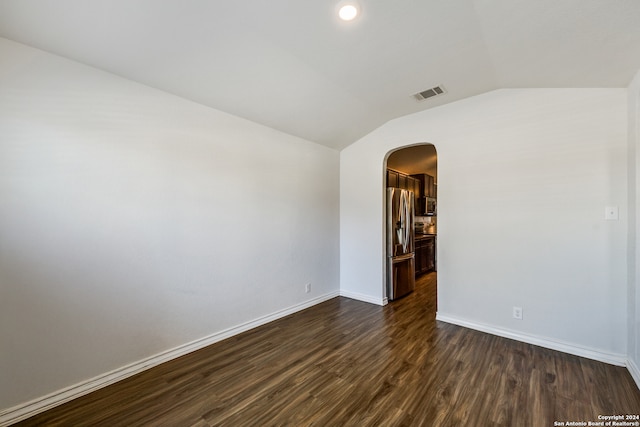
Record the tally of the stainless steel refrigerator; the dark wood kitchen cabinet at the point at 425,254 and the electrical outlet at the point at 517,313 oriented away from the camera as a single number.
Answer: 0

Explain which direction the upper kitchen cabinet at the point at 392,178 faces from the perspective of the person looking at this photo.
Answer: facing the viewer and to the right of the viewer

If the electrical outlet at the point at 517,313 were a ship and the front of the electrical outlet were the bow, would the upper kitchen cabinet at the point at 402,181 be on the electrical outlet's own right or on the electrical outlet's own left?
on the electrical outlet's own right

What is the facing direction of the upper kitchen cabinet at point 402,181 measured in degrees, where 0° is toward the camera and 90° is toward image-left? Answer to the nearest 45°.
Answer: approximately 315°

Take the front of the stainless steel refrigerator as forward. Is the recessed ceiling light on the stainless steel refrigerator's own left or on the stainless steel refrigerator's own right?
on the stainless steel refrigerator's own right

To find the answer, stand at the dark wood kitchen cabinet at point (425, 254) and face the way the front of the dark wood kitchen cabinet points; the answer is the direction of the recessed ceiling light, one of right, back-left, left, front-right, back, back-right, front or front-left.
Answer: front-right

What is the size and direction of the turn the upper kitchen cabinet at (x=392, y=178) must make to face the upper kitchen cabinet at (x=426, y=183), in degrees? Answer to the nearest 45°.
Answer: approximately 90° to its left

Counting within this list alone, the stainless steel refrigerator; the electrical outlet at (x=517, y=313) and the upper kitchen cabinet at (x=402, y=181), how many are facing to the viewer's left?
0

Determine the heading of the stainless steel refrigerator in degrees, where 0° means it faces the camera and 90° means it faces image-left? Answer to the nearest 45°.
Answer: approximately 315°

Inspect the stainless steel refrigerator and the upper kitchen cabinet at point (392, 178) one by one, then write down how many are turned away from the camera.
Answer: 0

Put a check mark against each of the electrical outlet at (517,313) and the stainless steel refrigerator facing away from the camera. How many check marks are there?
0

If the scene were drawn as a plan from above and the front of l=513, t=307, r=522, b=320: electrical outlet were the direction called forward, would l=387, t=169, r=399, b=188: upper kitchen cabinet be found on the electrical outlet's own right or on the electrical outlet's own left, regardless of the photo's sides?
on the electrical outlet's own right

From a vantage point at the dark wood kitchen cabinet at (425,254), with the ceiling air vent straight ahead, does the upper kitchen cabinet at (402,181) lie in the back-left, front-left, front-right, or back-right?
front-right

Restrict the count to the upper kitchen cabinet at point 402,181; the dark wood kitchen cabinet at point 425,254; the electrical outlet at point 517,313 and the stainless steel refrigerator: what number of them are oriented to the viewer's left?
0

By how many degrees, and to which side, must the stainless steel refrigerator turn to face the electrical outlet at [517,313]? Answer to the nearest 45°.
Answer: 0° — it already faces it

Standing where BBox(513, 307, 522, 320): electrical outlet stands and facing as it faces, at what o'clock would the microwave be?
The microwave is roughly at 5 o'clock from the electrical outlet.
